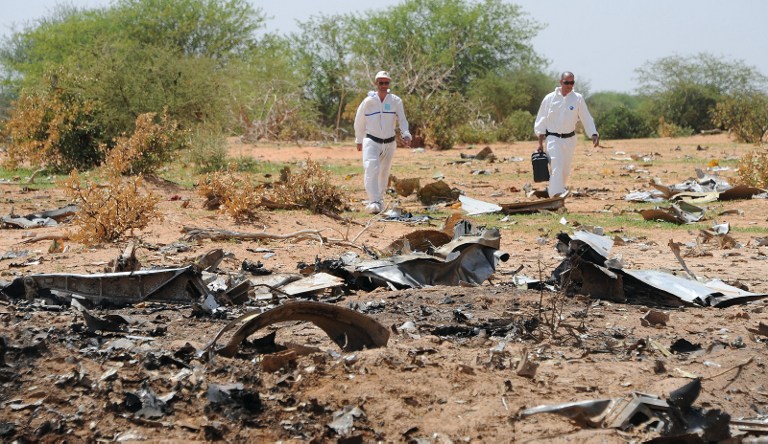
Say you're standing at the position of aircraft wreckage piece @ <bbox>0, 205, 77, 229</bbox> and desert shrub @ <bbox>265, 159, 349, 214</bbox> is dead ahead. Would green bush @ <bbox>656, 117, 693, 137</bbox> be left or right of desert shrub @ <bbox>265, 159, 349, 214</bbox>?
left

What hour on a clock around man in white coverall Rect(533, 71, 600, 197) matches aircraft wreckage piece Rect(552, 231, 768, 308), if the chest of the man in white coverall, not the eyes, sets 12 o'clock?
The aircraft wreckage piece is roughly at 12 o'clock from the man in white coverall.

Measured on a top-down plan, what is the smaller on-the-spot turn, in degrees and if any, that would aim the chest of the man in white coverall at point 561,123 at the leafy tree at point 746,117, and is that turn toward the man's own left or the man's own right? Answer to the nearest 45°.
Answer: approximately 180°

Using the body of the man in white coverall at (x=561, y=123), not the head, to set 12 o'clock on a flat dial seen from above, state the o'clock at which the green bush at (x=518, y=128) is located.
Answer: The green bush is roughly at 6 o'clock from the man in white coverall.

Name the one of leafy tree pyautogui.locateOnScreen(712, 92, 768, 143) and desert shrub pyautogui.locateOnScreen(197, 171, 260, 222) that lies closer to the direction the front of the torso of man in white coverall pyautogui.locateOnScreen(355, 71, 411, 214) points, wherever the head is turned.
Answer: the desert shrub

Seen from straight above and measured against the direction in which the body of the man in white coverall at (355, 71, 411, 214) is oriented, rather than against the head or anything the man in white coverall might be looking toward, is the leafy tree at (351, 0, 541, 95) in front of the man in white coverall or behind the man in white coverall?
behind

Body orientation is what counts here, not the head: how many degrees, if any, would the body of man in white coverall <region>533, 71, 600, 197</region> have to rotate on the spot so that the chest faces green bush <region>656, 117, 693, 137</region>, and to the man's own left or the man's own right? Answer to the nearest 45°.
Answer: approximately 180°

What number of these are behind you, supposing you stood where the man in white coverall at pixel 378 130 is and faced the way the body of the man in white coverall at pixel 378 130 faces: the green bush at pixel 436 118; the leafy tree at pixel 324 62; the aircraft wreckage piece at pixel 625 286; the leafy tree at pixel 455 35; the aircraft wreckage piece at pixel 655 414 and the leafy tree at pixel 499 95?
4

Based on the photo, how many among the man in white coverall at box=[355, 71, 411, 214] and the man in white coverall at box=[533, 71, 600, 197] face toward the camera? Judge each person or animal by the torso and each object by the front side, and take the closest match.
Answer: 2

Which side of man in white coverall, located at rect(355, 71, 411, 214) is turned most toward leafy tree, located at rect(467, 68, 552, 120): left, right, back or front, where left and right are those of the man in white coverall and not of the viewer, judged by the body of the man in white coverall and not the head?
back
